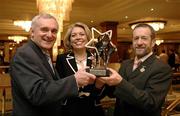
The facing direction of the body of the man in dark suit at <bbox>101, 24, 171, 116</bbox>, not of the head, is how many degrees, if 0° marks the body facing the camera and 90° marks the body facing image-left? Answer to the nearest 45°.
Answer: approximately 45°

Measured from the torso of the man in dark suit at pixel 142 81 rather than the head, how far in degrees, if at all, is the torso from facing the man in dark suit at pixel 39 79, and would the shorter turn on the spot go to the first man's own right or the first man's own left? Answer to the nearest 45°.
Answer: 0° — they already face them
